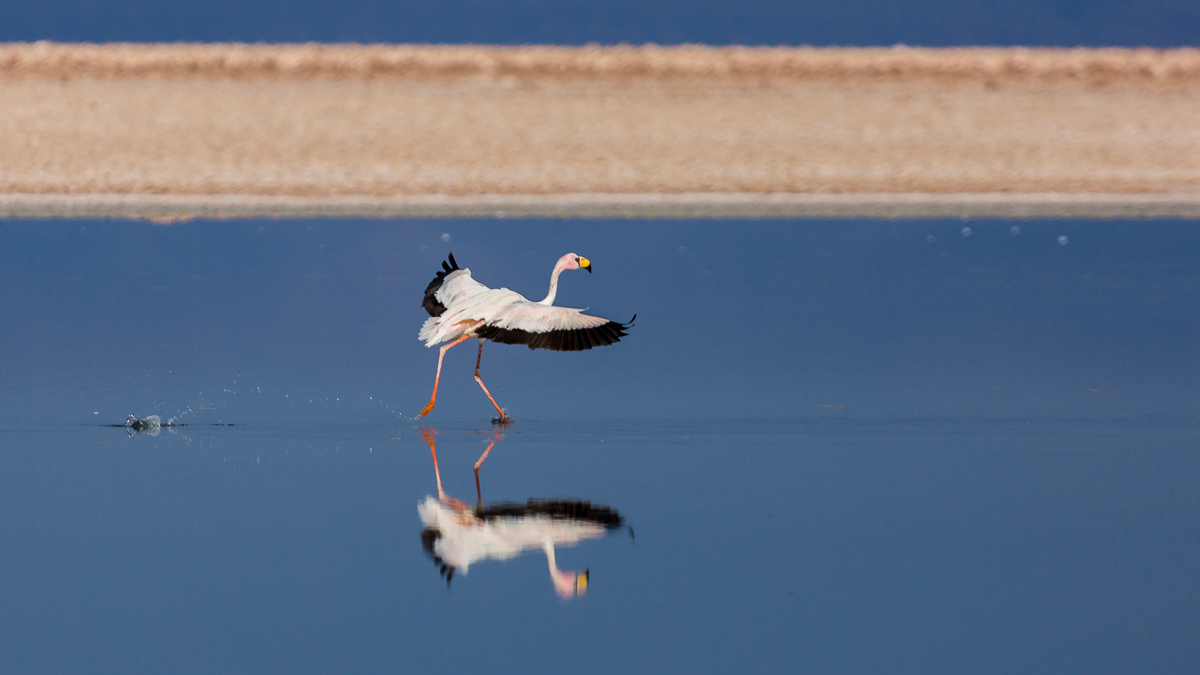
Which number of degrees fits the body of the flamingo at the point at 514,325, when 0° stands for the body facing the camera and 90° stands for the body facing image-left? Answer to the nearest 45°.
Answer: approximately 225°
